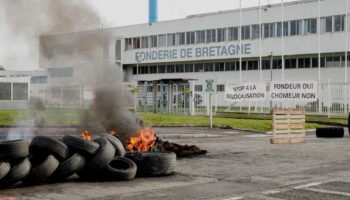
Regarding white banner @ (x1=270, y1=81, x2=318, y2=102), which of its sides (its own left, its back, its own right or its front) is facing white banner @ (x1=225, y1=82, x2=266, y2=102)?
right

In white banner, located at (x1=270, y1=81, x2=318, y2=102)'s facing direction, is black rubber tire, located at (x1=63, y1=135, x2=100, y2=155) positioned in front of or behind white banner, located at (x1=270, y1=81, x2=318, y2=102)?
in front

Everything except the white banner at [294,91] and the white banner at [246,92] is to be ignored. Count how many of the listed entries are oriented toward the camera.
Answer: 2

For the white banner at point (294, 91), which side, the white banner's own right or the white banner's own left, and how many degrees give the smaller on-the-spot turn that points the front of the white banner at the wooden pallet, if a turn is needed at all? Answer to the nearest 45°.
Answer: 0° — it already faces it

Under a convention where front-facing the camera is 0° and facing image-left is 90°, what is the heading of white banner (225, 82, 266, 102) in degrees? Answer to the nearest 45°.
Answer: approximately 0°

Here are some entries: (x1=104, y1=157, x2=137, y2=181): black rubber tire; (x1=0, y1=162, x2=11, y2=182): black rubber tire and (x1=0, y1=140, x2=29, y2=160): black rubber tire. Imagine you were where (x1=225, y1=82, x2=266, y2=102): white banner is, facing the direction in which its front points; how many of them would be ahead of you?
3

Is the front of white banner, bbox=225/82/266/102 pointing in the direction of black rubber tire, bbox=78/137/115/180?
yes

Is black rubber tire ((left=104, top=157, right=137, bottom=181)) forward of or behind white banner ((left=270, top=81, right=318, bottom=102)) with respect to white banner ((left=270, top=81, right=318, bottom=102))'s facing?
forward

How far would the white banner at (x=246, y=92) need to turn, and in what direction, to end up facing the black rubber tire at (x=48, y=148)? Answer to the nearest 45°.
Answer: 0° — it already faces it

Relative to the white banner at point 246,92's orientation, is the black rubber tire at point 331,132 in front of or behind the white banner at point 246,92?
in front
